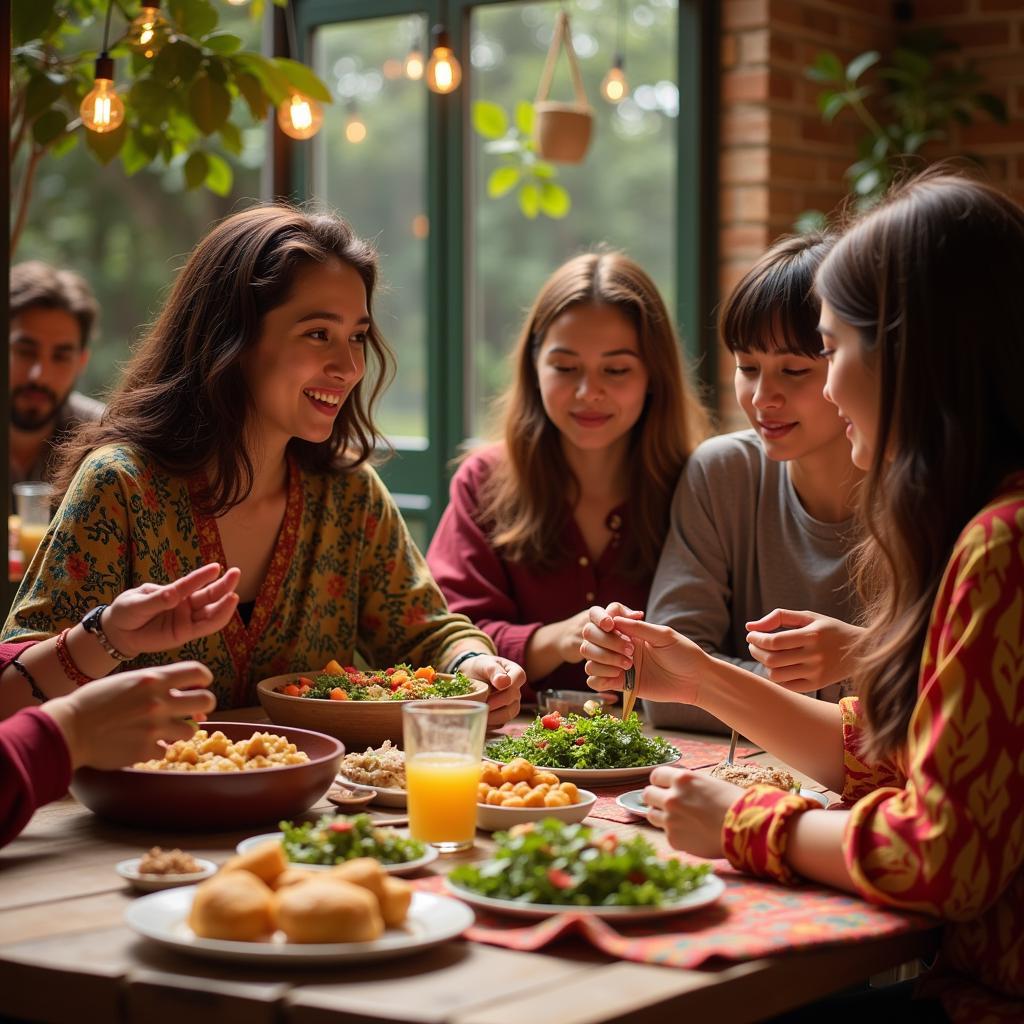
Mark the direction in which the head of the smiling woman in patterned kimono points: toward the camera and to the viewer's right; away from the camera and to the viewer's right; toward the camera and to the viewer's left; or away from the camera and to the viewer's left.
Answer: toward the camera and to the viewer's right

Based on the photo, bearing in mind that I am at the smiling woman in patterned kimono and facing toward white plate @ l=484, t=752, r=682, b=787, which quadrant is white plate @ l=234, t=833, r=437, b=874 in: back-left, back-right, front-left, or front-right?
front-right

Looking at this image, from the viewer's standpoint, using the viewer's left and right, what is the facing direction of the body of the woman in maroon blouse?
facing the viewer

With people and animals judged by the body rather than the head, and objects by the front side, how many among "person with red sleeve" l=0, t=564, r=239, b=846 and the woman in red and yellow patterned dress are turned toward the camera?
0

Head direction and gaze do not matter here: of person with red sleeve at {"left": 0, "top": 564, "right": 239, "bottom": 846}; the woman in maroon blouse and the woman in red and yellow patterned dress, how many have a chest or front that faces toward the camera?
1

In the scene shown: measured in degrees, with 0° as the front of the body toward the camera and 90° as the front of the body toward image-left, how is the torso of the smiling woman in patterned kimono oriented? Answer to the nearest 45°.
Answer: approximately 315°

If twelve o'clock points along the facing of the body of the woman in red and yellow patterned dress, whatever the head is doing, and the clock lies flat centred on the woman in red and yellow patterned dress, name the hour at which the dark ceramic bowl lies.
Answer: The dark ceramic bowl is roughly at 12 o'clock from the woman in red and yellow patterned dress.

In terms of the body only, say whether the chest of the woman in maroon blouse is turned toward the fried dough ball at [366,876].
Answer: yes

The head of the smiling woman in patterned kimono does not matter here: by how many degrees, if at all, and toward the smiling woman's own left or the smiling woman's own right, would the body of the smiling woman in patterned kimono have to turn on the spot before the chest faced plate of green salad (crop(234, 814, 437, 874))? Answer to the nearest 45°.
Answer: approximately 45° to the smiling woman's own right

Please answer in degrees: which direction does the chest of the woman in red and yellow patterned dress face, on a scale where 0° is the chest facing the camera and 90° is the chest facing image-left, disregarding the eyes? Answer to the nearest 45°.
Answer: approximately 90°
